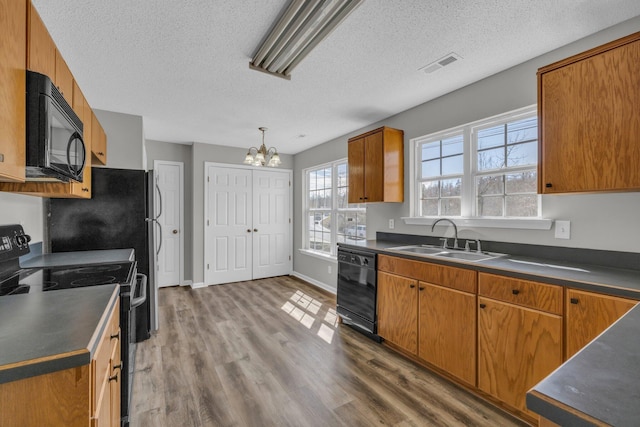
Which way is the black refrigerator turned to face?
to the viewer's right

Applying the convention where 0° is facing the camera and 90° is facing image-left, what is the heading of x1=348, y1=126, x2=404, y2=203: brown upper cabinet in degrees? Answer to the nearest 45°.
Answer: approximately 45°

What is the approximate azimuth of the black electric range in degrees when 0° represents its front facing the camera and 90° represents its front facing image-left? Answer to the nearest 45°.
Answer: approximately 270°

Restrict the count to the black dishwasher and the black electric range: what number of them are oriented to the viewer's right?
1

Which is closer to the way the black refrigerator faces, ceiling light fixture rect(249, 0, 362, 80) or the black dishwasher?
the black dishwasher

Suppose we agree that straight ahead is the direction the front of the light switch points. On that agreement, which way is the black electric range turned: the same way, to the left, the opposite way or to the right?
the opposite way

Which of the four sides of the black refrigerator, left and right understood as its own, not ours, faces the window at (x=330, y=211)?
front

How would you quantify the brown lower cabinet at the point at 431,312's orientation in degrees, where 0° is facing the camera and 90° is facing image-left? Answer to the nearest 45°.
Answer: approximately 45°

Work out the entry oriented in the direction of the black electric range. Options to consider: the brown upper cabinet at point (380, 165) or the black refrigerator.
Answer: the brown upper cabinet

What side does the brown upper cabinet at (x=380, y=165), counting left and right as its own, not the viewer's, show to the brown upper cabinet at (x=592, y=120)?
left

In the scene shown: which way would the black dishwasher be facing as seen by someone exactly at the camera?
facing the viewer and to the left of the viewer

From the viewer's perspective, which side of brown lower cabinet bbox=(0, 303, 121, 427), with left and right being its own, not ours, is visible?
right

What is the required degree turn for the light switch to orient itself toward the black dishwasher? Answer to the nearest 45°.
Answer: approximately 90° to its right

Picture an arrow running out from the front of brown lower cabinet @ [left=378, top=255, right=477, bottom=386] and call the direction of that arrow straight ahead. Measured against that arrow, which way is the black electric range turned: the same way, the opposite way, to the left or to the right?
the opposite way

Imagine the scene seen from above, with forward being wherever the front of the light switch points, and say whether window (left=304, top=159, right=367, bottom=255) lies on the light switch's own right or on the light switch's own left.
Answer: on the light switch's own right
